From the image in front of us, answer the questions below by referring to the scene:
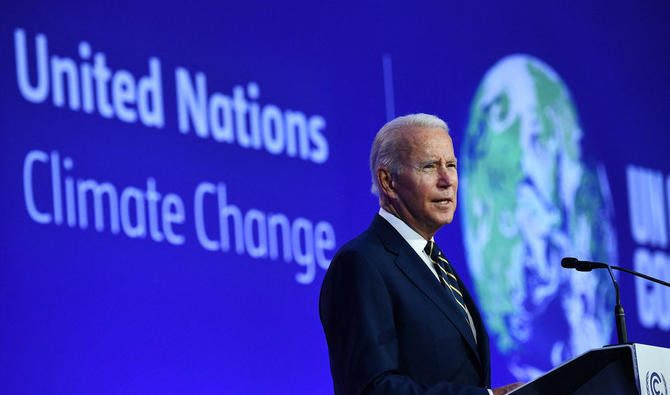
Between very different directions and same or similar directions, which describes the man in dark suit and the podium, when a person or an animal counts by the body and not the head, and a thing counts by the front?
same or similar directions

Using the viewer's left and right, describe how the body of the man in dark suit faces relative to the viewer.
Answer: facing the viewer and to the right of the viewer

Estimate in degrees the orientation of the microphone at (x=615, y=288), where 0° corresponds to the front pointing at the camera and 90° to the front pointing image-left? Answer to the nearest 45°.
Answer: approximately 90°

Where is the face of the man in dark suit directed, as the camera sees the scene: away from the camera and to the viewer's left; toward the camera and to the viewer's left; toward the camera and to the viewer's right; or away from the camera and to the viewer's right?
toward the camera and to the viewer's right

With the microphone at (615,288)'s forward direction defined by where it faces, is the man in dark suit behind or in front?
in front

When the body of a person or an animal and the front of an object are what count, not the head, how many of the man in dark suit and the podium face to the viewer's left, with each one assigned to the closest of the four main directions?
0
